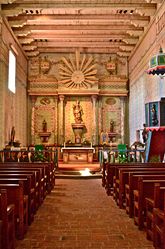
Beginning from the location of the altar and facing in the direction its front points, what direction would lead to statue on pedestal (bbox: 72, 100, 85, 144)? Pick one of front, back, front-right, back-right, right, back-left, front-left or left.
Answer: back

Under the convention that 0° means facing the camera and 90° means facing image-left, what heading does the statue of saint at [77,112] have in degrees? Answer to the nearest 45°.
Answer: approximately 0°

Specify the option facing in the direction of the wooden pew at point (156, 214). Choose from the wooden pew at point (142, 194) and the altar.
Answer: the altar

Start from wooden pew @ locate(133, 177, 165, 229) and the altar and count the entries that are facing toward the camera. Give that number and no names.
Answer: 1

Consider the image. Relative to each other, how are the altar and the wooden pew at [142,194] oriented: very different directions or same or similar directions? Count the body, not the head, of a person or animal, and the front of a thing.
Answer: very different directions

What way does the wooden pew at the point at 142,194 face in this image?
away from the camera

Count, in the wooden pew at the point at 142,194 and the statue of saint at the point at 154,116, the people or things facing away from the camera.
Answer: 1

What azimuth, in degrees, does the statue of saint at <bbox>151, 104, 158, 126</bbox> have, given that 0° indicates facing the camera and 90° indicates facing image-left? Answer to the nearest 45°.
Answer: approximately 45°

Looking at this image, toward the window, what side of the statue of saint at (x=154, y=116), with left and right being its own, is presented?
right
